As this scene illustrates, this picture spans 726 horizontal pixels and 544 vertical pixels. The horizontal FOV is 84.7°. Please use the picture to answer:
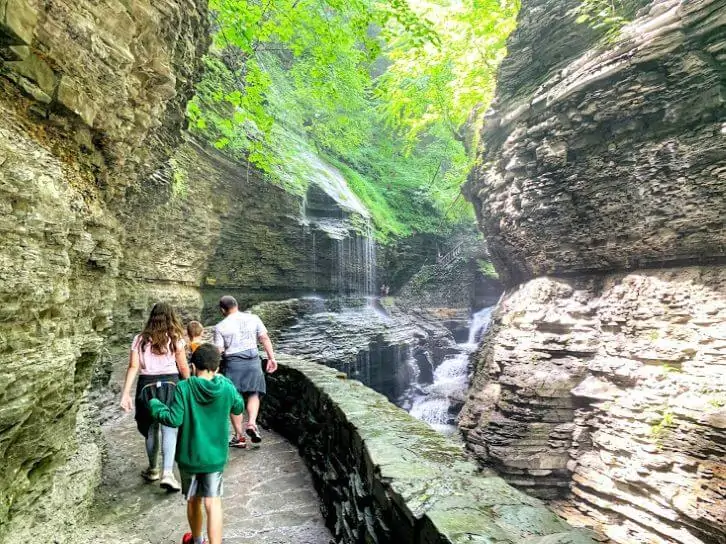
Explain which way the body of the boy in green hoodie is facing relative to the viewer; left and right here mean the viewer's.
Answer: facing away from the viewer

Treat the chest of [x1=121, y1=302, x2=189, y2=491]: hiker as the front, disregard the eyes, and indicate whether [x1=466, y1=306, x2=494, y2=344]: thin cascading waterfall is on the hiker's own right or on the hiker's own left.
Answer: on the hiker's own right

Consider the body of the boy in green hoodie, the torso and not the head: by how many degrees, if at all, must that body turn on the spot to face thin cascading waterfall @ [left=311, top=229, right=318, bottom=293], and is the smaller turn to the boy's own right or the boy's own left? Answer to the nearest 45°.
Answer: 0° — they already face it

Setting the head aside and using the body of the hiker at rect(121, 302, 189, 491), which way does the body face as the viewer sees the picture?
away from the camera

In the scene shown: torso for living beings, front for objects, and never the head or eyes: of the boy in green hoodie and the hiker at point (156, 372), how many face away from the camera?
2

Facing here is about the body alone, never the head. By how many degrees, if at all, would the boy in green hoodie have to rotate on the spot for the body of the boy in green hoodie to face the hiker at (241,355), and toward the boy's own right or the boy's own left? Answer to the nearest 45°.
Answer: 0° — they already face them

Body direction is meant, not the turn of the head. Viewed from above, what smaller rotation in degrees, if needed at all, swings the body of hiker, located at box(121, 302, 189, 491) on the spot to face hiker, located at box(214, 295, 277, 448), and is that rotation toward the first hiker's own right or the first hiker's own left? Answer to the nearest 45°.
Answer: approximately 45° to the first hiker's own right

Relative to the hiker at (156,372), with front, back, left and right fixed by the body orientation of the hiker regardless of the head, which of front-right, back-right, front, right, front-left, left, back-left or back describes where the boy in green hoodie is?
back

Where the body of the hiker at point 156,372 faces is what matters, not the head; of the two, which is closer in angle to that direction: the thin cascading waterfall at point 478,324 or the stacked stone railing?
the thin cascading waterfall
